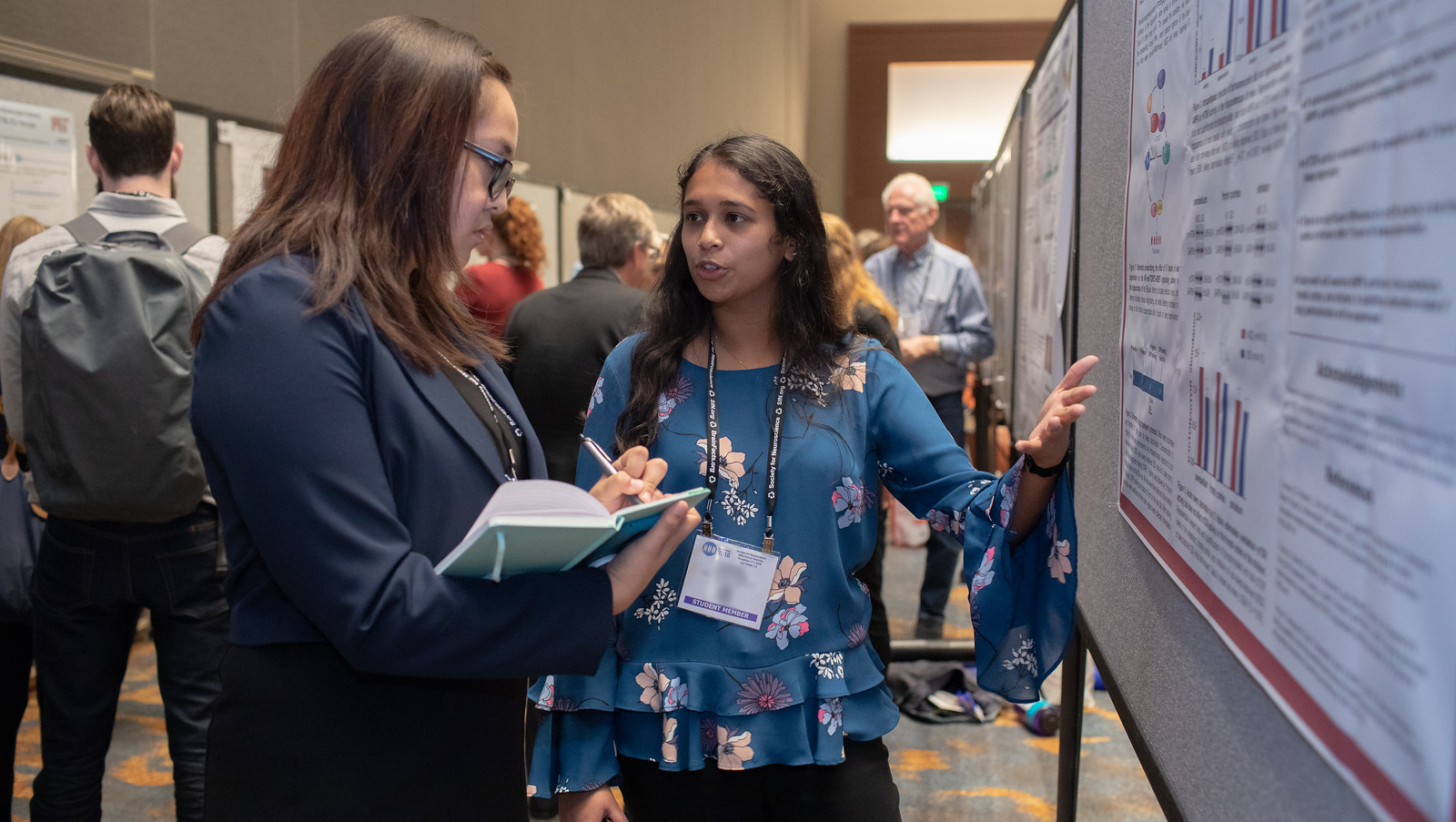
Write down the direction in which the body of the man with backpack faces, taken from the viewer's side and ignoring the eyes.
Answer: away from the camera

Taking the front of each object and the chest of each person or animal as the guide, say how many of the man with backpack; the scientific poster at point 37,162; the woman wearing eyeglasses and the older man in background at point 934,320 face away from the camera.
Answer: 1

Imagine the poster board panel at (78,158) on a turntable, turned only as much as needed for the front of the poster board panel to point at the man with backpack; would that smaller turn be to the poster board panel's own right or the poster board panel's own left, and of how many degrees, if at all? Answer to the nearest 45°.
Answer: approximately 45° to the poster board panel's own right

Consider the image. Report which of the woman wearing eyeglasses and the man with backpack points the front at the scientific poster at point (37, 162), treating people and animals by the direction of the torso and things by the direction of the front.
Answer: the man with backpack

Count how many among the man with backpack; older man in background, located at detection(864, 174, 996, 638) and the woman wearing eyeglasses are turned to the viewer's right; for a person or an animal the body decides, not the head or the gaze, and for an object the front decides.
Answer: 1

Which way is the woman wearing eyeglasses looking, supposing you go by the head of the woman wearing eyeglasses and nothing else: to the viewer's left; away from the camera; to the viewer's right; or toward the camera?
to the viewer's right

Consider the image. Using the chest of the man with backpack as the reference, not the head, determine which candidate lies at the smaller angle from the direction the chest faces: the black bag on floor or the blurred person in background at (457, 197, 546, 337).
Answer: the blurred person in background

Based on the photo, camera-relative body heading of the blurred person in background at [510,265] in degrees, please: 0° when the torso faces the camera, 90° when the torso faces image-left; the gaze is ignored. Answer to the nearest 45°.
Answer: approximately 135°

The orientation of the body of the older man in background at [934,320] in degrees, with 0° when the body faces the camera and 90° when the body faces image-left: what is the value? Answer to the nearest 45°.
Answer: approximately 45°

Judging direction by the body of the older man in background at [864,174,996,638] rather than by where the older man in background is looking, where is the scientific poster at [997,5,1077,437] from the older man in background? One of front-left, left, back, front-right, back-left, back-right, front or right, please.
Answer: front-left

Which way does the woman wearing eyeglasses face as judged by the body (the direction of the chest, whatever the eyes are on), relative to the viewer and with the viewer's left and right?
facing to the right of the viewer

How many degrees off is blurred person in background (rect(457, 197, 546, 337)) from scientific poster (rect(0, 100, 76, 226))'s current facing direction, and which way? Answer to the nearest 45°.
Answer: approximately 45° to its left

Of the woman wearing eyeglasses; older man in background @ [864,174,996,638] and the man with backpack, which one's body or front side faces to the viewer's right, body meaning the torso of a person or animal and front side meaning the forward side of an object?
the woman wearing eyeglasses

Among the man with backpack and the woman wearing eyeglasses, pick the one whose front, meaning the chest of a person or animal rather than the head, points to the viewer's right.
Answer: the woman wearing eyeglasses
